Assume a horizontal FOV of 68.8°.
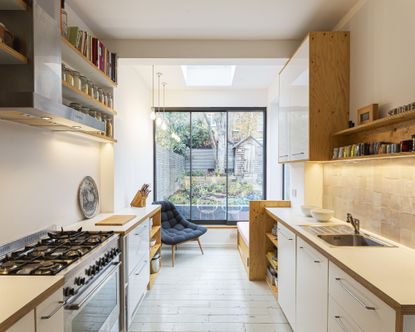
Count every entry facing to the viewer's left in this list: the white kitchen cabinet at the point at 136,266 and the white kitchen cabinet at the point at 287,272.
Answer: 1

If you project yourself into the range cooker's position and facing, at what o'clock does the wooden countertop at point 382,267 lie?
The wooden countertop is roughly at 12 o'clock from the range cooker.

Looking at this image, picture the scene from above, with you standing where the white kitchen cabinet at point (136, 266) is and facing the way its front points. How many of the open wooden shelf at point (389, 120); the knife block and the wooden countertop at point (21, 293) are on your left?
1

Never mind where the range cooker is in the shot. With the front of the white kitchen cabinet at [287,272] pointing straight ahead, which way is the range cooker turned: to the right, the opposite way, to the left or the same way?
the opposite way

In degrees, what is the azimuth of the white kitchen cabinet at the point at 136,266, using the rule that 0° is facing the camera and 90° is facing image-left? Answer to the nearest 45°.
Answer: approximately 270°

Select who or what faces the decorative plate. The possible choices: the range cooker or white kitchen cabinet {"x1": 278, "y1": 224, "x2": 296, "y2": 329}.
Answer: the white kitchen cabinet

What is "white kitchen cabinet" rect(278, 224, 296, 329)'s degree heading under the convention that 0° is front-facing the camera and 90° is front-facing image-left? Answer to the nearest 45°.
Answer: approximately 90°

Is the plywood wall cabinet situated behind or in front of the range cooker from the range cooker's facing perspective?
in front

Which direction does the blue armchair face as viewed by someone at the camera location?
facing the viewer and to the right of the viewer

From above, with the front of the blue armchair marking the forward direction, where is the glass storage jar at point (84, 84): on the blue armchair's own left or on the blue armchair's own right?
on the blue armchair's own right

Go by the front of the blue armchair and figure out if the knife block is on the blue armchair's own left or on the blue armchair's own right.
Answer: on the blue armchair's own right

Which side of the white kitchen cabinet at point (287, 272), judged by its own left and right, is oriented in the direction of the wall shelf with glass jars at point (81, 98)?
front
